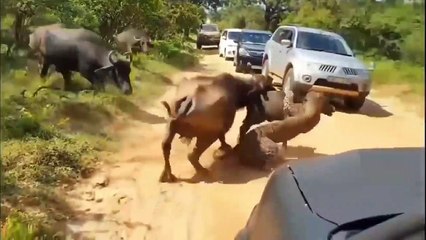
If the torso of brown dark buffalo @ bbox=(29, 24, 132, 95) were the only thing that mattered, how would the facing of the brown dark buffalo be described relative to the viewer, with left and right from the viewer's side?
facing to the right of the viewer

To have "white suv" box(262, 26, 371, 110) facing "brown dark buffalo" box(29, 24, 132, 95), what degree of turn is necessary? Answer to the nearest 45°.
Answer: approximately 135° to its right

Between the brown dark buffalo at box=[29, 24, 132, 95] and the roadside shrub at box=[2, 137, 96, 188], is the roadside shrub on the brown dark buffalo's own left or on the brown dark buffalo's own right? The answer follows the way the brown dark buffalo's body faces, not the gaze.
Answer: on the brown dark buffalo's own right

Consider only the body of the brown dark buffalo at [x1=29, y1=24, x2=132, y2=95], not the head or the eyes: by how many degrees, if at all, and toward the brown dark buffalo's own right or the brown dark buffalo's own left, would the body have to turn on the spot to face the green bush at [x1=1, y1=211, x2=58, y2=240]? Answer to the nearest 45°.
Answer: approximately 90° to the brown dark buffalo's own right
